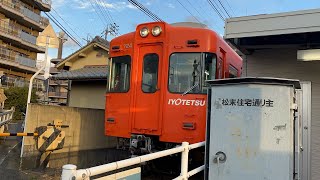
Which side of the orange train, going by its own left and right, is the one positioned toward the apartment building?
right

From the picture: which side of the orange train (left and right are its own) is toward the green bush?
right

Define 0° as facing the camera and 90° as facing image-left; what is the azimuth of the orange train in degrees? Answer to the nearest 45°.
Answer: approximately 45°
